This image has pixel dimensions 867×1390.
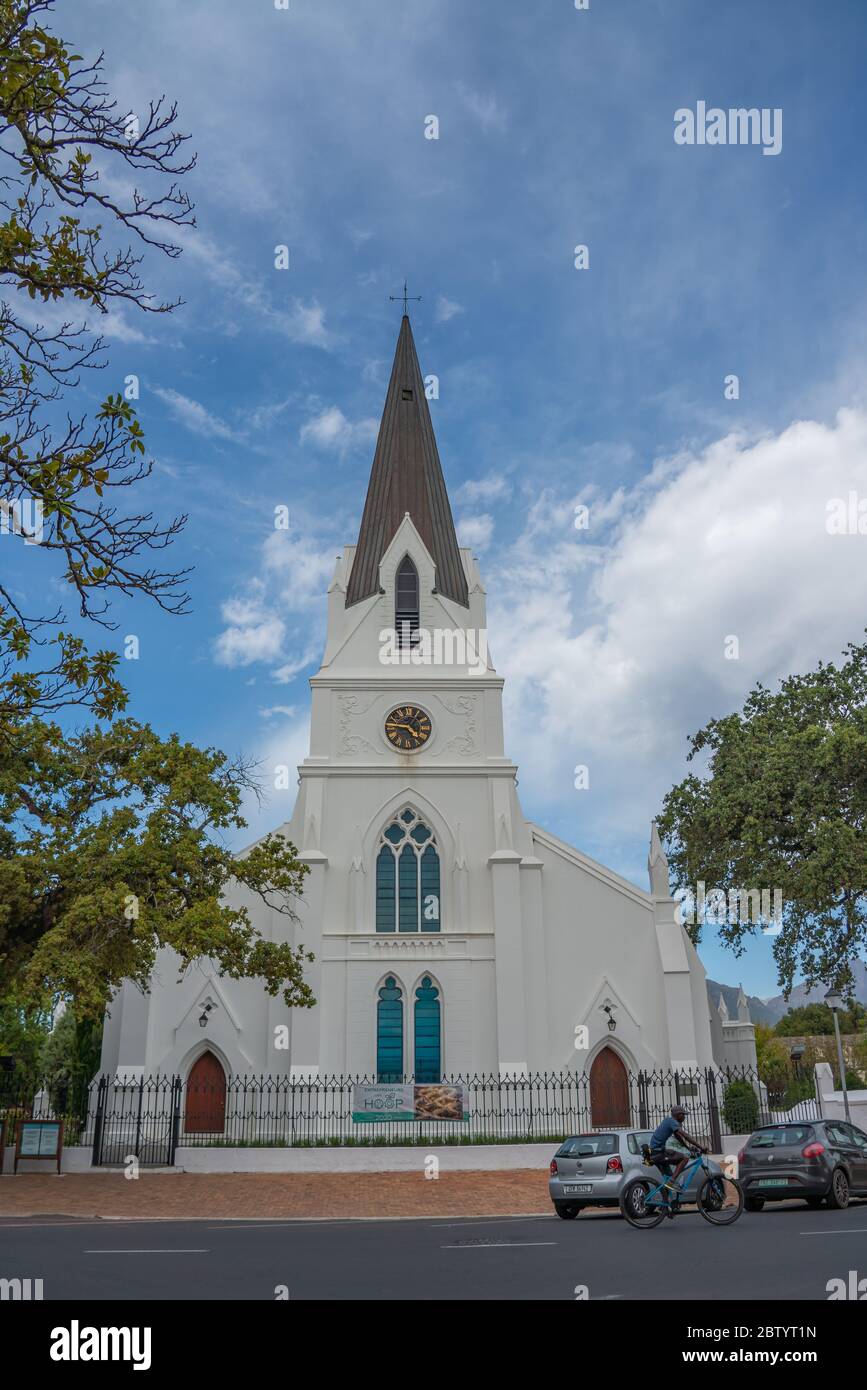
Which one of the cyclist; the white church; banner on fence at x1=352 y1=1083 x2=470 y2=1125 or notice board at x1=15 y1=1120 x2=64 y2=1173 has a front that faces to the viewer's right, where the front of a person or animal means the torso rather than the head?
the cyclist

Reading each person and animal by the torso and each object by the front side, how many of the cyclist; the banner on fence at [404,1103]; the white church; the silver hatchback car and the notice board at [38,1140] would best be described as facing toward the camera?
3

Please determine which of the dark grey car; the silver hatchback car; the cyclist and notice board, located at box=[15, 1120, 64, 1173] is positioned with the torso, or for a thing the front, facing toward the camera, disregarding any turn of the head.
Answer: the notice board

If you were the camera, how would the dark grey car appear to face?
facing away from the viewer and to the right of the viewer

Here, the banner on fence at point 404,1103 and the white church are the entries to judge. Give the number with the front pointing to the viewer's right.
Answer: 0

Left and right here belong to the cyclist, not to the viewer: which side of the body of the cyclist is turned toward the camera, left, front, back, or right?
right

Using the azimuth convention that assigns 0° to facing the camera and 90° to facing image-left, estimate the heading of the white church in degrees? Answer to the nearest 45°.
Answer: approximately 0°

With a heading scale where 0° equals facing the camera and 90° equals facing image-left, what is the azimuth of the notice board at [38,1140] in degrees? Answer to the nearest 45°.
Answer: approximately 0°

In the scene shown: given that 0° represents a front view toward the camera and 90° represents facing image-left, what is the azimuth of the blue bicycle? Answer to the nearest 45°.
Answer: approximately 270°

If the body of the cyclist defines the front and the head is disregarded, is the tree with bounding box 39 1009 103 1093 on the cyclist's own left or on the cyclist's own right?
on the cyclist's own left

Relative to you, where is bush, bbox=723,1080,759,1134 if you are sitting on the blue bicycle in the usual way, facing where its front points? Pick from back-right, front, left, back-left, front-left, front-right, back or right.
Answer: left

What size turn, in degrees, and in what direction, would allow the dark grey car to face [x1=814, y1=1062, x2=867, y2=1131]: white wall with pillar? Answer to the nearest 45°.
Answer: approximately 45° to its left

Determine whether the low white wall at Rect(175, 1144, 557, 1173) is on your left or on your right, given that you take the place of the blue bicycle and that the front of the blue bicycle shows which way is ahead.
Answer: on your left

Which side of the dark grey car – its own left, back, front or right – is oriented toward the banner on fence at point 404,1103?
left

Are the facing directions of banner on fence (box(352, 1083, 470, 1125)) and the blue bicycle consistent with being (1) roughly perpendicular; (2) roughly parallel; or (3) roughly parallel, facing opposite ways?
roughly perpendicular

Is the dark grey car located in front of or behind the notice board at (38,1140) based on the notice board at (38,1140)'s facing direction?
in front

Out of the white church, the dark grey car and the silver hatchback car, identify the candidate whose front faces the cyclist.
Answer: the white church
